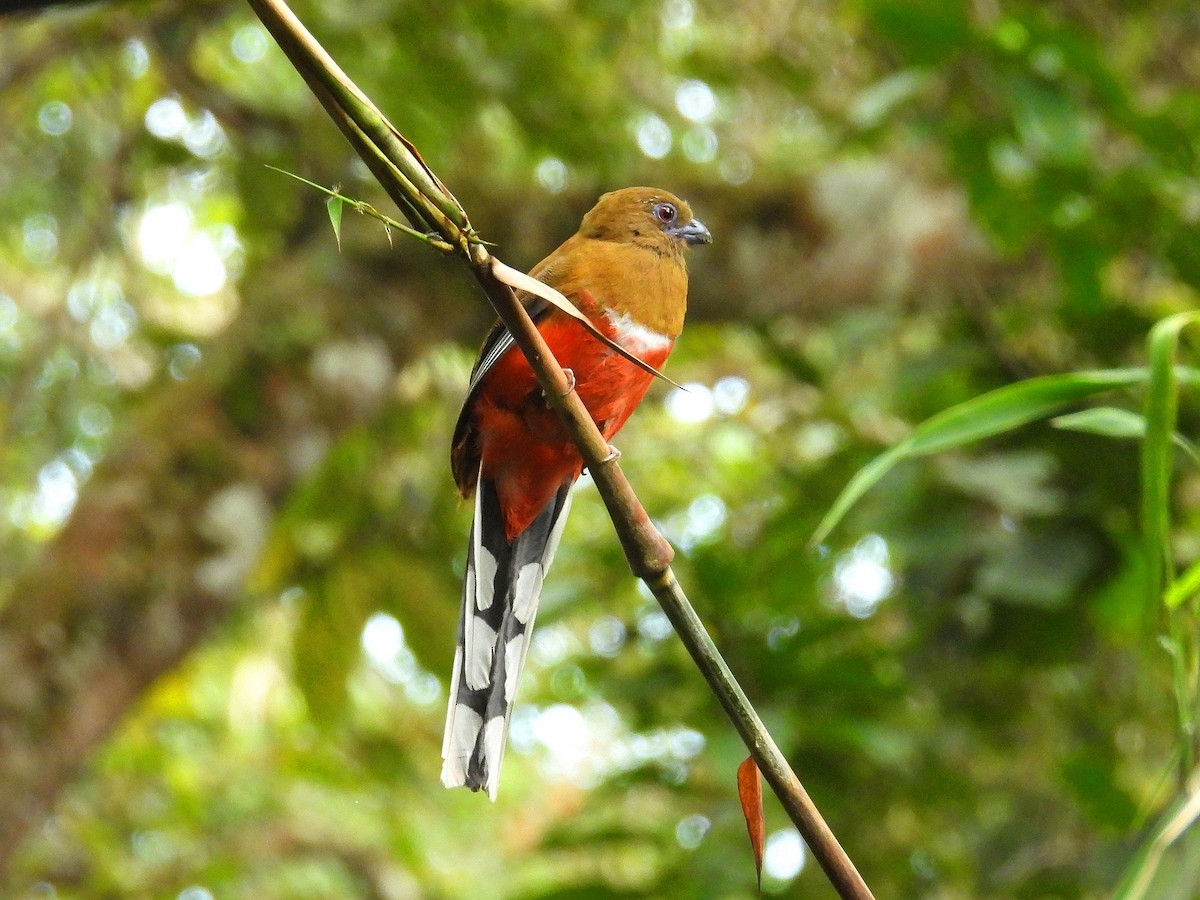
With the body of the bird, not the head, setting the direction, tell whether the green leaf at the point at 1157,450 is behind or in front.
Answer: in front

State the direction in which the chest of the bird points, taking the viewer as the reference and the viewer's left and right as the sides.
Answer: facing the viewer and to the right of the viewer

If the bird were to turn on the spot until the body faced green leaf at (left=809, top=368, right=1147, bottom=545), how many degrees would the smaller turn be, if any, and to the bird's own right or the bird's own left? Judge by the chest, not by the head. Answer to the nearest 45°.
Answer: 0° — it already faces it
